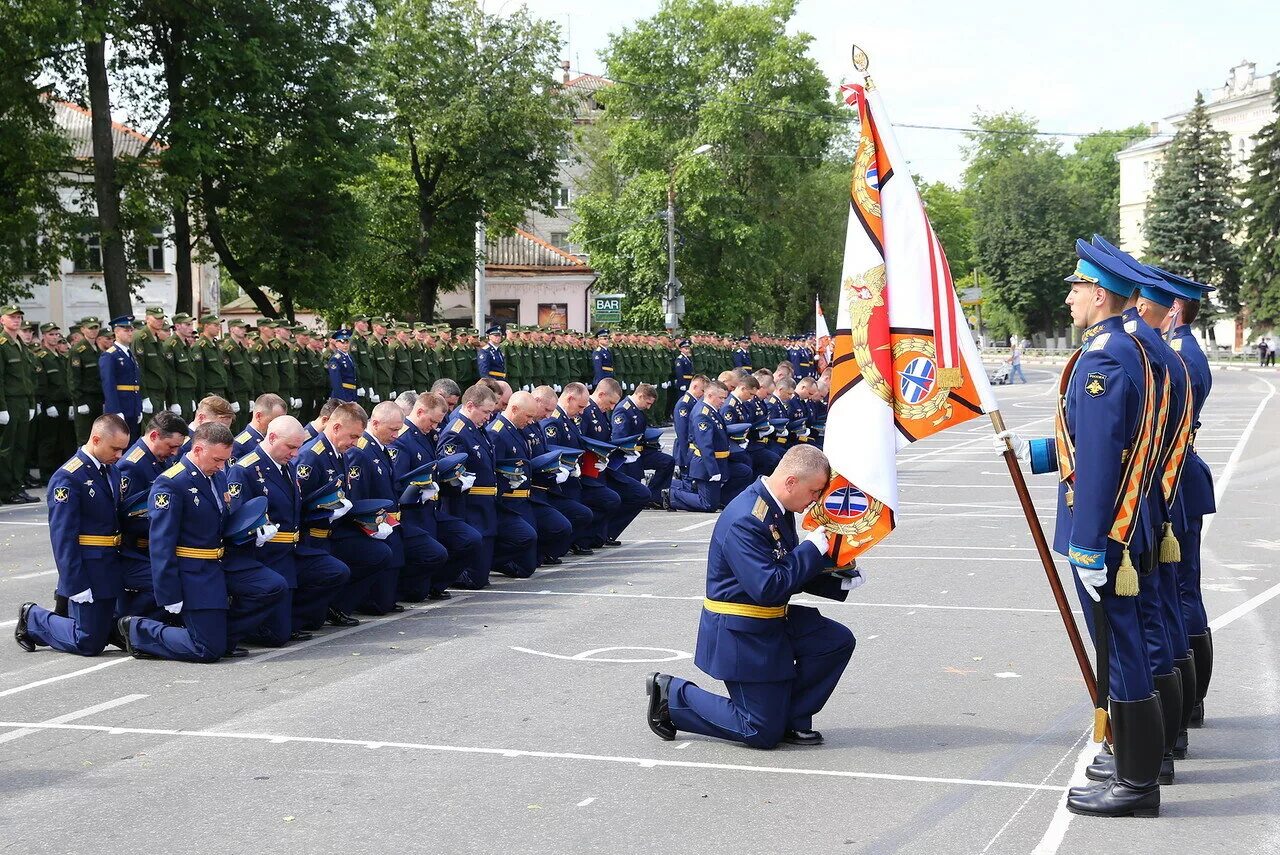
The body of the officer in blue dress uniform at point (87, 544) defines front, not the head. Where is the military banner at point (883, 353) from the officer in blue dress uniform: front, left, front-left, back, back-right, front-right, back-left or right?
front

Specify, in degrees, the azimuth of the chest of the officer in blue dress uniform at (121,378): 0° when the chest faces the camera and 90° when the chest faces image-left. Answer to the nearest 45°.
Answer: approximately 315°

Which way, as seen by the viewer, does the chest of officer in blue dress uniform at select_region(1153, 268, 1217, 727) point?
to the viewer's left

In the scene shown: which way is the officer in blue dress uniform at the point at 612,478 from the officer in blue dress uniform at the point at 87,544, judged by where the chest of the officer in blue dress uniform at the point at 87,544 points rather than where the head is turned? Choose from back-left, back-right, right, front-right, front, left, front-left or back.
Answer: left

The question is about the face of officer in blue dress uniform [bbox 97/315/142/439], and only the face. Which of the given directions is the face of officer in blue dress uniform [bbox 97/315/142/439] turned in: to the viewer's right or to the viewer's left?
to the viewer's right

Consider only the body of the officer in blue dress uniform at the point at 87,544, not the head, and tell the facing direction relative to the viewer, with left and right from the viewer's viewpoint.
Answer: facing the viewer and to the right of the viewer

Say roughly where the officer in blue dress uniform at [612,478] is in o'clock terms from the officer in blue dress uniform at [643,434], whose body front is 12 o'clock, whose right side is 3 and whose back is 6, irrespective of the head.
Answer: the officer in blue dress uniform at [612,478] is roughly at 2 o'clock from the officer in blue dress uniform at [643,434].

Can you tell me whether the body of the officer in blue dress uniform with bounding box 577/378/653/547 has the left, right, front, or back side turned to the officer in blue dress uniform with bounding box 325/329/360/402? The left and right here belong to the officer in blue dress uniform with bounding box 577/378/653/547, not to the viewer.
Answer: back

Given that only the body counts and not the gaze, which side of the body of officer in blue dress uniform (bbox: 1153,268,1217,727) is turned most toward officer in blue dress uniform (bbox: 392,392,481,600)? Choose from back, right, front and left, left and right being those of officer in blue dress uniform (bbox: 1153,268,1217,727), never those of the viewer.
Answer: front

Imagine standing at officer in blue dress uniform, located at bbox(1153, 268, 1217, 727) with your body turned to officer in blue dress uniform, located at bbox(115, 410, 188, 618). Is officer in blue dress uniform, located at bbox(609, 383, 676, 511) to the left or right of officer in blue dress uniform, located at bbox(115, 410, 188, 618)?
right

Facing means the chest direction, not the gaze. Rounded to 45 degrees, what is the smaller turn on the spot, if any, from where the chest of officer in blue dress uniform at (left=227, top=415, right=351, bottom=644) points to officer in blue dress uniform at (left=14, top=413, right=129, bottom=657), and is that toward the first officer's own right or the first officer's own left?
approximately 135° to the first officer's own right

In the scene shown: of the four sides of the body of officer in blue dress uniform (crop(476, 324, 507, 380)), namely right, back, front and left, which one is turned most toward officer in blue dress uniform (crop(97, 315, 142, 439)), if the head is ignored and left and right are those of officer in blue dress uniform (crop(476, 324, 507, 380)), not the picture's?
right

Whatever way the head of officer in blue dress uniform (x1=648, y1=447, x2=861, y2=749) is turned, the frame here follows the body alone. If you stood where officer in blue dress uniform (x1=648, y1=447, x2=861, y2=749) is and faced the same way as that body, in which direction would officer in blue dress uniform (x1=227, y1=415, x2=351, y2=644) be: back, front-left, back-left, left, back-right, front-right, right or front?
back-left

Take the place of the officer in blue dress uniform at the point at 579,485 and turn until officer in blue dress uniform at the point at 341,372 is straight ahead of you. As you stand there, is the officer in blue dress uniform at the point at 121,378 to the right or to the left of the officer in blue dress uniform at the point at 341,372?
left

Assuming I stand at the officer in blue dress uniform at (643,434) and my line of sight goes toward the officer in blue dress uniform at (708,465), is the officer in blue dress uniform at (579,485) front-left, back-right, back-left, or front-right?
back-right

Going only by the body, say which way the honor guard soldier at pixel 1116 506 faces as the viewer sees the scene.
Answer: to the viewer's left

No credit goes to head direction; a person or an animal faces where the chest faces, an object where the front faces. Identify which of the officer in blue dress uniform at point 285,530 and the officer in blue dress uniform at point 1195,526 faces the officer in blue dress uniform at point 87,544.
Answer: the officer in blue dress uniform at point 1195,526

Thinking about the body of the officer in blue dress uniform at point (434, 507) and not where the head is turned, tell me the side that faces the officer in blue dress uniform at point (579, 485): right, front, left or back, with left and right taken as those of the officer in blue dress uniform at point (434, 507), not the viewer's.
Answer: left

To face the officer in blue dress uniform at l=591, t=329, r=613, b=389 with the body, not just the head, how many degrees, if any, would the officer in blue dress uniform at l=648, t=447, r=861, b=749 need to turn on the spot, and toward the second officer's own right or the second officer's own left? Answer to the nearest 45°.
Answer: approximately 90° to the second officer's own left
